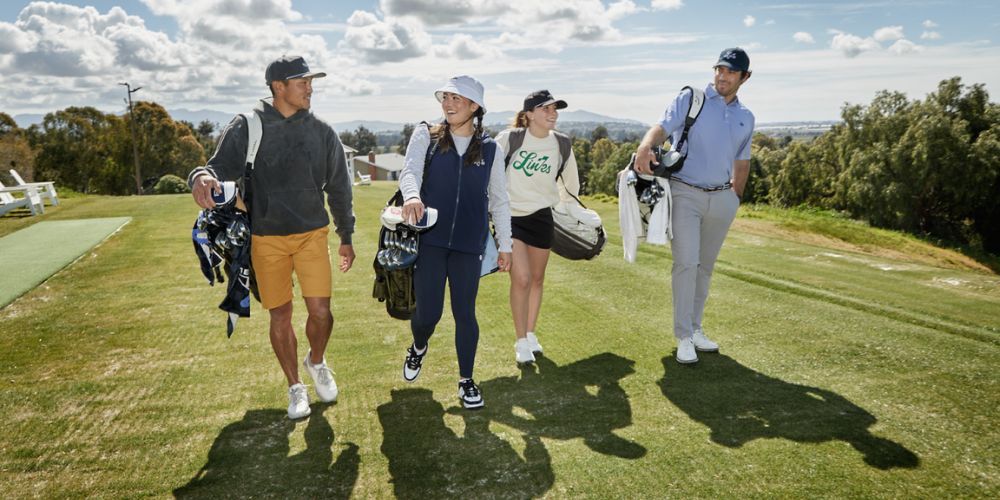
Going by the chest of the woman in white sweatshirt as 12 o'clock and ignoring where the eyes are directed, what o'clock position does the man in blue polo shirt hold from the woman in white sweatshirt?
The man in blue polo shirt is roughly at 9 o'clock from the woman in white sweatshirt.

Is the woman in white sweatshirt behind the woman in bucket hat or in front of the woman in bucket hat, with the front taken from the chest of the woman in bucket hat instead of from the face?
behind

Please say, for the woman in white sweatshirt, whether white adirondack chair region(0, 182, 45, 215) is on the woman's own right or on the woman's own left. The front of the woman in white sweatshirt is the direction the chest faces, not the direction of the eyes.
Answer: on the woman's own right

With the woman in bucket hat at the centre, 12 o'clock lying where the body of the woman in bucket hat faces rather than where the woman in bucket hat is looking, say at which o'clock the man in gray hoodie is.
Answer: The man in gray hoodie is roughly at 3 o'clock from the woman in bucket hat.

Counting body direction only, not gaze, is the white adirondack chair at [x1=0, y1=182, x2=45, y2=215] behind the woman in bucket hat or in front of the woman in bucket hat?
behind

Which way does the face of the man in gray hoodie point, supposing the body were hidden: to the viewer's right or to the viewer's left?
to the viewer's right

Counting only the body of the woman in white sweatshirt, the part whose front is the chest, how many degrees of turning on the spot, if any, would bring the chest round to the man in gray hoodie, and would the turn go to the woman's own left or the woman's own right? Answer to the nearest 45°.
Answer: approximately 45° to the woman's own right

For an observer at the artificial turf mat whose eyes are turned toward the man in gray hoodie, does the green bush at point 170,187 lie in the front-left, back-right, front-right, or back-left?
back-left

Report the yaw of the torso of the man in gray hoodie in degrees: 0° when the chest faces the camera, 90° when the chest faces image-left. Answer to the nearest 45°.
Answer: approximately 0°

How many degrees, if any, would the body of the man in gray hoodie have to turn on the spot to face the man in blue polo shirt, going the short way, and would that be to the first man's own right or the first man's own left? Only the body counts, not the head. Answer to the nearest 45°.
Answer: approximately 90° to the first man's own left

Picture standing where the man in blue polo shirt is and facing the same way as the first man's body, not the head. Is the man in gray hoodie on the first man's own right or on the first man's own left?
on the first man's own right

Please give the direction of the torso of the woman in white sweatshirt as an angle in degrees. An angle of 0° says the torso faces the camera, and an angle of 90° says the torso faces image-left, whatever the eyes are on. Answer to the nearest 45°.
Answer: approximately 0°

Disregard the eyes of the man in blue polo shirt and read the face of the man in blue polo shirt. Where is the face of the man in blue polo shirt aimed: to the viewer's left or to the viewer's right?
to the viewer's left
